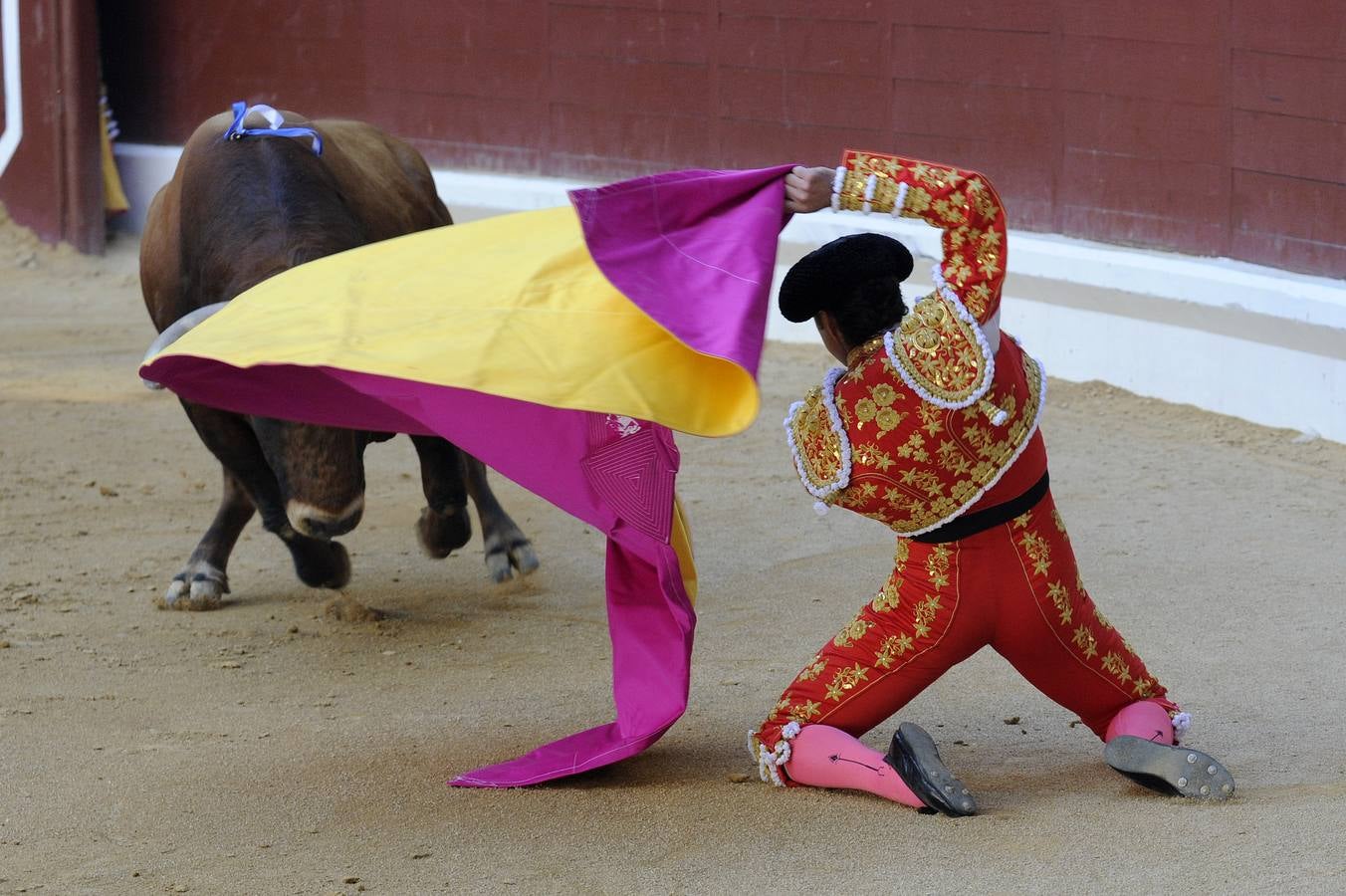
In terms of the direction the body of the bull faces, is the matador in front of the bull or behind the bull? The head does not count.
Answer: in front

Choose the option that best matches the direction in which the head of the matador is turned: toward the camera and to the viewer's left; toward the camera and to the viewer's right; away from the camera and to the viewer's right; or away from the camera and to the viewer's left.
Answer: away from the camera and to the viewer's left

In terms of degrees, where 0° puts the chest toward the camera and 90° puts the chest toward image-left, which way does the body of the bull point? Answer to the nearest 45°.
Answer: approximately 0°
